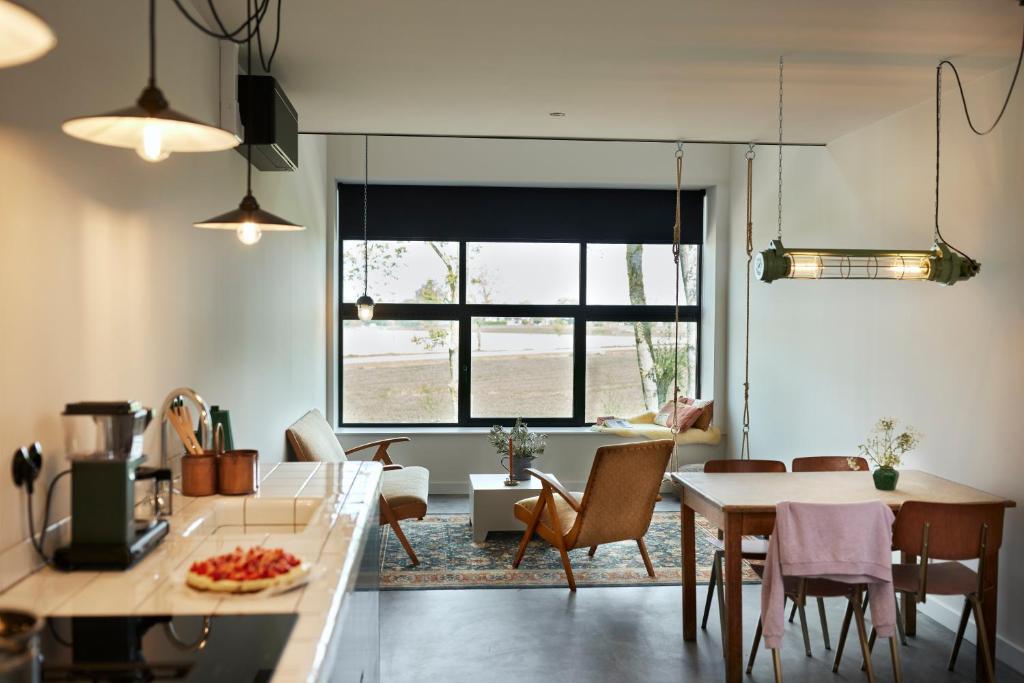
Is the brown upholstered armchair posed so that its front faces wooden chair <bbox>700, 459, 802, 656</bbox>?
no

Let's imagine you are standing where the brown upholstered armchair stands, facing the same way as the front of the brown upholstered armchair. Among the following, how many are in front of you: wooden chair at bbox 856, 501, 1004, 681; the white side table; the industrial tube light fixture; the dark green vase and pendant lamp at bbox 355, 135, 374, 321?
2

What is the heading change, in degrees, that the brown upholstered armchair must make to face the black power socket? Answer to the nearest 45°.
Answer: approximately 90° to its left

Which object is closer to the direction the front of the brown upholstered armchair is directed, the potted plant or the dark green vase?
the potted plant

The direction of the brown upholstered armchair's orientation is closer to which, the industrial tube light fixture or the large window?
the large window

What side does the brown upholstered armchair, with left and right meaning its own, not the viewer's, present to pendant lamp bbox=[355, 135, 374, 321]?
front

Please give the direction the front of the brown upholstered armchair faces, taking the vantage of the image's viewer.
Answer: facing away from the viewer and to the left of the viewer

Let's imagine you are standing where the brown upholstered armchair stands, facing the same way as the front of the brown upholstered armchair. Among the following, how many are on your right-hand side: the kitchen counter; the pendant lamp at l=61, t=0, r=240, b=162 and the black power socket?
0

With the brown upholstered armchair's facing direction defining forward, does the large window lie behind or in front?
in front

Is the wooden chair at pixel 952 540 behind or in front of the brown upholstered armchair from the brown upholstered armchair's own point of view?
behind

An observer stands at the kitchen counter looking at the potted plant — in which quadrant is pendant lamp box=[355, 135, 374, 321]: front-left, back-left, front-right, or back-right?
front-left
